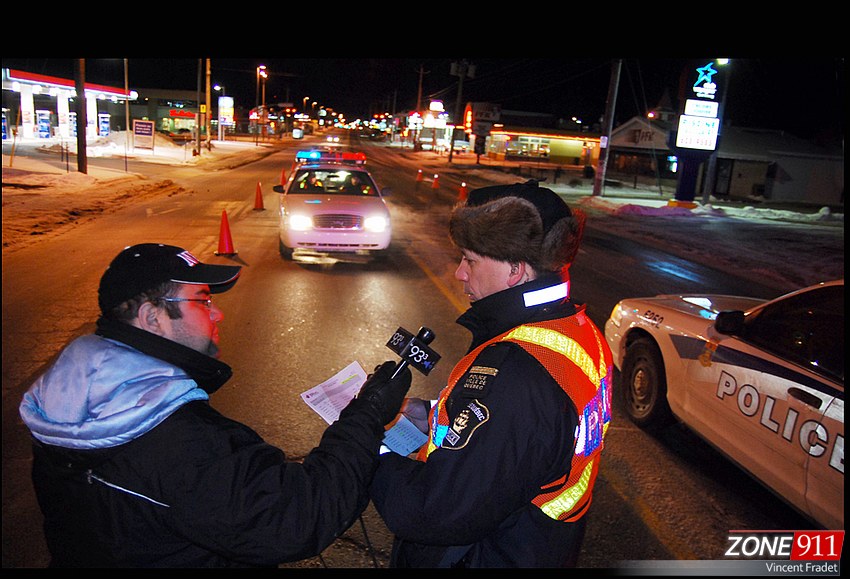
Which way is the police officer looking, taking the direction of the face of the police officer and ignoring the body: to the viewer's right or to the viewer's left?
to the viewer's left

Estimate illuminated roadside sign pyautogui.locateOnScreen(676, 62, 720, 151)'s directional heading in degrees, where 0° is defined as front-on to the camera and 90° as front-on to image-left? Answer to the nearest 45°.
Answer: approximately 0°

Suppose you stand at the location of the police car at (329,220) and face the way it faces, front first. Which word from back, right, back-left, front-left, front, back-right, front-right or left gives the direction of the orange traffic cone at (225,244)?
right

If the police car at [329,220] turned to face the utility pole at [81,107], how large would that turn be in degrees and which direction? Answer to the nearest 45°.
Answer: approximately 135° to its right

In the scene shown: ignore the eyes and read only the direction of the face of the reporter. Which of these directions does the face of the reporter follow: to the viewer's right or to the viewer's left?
to the viewer's right

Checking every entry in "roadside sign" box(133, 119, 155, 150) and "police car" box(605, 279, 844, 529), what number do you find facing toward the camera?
1

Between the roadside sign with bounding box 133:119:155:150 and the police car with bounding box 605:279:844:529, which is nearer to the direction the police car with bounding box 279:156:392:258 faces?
the police car

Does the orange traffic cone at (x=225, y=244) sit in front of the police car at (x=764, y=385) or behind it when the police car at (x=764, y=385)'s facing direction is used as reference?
in front

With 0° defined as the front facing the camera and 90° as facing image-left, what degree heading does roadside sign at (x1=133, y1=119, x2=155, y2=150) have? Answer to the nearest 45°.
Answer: approximately 0°

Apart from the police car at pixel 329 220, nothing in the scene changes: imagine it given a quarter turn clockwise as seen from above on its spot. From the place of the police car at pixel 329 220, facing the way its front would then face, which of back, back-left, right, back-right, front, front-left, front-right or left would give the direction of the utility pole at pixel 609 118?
back-right

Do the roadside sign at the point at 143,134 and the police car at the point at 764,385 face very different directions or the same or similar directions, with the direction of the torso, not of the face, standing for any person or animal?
very different directions

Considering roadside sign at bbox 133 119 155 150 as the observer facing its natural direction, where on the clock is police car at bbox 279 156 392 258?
The police car is roughly at 12 o'clock from the roadside sign.
